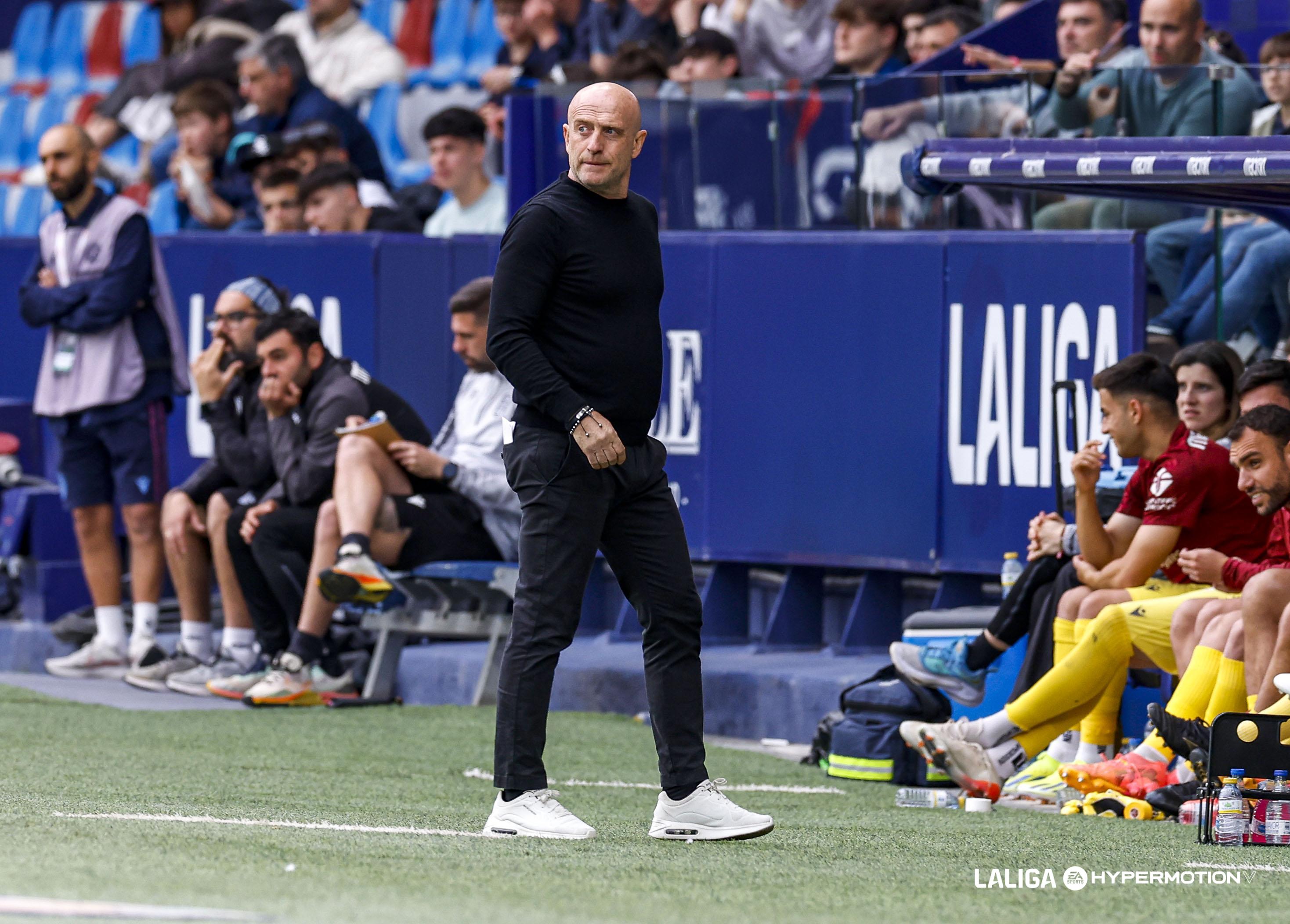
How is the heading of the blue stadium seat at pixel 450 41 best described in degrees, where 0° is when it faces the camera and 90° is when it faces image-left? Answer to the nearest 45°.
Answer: approximately 45°

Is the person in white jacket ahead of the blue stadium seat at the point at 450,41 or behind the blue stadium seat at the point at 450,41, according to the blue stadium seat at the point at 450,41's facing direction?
ahead

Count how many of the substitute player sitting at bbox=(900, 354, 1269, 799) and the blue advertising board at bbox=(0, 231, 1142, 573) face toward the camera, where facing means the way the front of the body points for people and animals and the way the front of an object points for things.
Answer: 1

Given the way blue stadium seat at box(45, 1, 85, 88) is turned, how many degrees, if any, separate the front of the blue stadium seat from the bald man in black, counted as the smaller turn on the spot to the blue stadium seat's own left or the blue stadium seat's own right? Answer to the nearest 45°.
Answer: approximately 45° to the blue stadium seat's own left

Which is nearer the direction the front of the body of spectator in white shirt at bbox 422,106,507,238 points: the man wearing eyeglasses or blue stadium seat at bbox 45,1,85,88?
the man wearing eyeglasses

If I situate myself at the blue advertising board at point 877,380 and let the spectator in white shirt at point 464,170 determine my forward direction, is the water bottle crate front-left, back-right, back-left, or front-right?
back-left

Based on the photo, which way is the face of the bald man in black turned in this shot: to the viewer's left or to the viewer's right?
to the viewer's left

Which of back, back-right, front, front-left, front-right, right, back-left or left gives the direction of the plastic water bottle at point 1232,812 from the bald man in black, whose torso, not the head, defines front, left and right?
front-left

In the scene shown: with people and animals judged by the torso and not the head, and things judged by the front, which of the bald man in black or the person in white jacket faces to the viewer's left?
the person in white jacket

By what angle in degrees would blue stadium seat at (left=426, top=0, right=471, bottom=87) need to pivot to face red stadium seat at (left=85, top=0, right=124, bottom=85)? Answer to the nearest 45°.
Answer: approximately 90° to its right

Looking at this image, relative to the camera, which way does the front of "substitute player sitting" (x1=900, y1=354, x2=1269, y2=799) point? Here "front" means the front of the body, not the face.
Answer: to the viewer's left

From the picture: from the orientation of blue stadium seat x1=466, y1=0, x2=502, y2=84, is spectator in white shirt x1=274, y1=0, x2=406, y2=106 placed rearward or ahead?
ahead

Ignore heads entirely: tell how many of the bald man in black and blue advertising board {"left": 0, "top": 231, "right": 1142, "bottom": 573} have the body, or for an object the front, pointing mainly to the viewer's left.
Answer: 0

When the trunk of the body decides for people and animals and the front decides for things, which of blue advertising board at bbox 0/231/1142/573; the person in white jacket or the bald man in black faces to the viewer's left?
the person in white jacket

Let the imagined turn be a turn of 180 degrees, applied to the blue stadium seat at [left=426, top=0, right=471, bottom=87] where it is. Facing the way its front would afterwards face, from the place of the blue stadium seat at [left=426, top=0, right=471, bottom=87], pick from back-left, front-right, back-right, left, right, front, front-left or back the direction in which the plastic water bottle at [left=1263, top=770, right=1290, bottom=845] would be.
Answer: back-right

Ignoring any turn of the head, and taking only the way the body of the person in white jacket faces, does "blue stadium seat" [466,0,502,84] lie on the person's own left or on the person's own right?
on the person's own right

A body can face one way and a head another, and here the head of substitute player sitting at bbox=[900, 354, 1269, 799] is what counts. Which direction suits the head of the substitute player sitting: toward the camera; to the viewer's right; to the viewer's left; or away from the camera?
to the viewer's left
